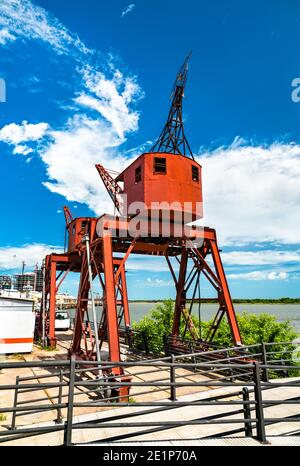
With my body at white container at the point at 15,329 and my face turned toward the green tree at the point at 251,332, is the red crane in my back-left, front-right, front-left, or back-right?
front-right

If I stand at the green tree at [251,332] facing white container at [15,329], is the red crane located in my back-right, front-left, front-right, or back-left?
front-left
